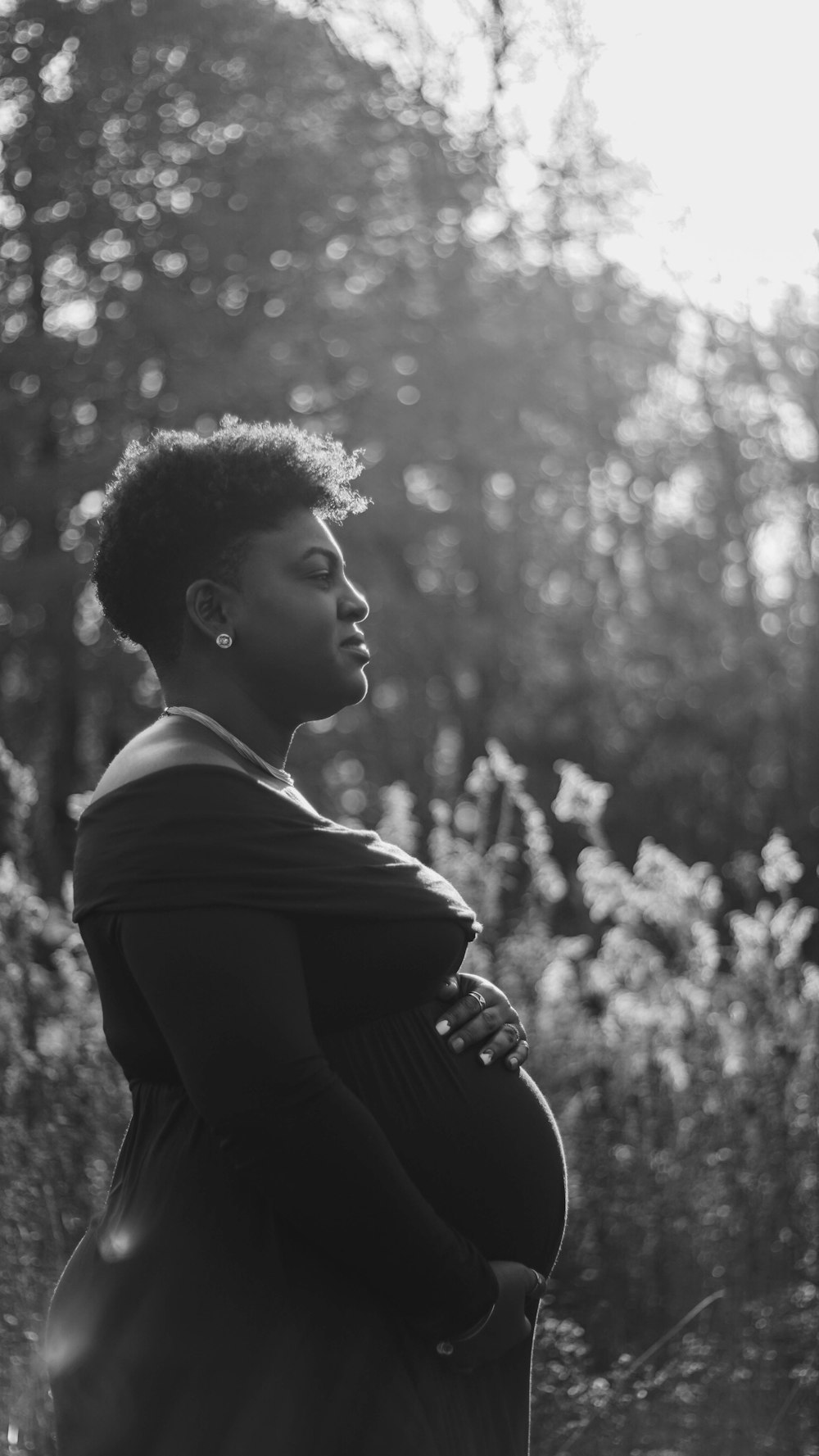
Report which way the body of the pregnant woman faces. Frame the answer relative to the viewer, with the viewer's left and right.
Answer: facing to the right of the viewer

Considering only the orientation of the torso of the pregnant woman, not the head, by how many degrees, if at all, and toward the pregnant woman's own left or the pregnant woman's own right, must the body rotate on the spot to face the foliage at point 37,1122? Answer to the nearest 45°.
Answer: approximately 90° to the pregnant woman's own left

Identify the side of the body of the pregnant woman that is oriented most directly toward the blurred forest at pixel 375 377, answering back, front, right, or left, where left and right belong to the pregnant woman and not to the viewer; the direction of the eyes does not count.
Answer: left

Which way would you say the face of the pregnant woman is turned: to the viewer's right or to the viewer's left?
to the viewer's right
